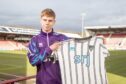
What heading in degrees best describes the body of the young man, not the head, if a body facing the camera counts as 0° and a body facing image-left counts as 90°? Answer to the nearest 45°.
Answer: approximately 0°
